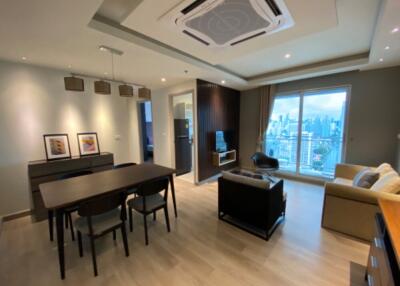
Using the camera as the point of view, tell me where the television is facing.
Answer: facing the viewer and to the right of the viewer

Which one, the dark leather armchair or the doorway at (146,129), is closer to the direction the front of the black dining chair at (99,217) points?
the doorway

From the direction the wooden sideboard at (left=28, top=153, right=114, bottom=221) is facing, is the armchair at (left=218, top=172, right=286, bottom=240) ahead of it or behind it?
ahead

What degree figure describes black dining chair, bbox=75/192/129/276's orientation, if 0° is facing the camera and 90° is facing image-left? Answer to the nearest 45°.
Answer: approximately 135°

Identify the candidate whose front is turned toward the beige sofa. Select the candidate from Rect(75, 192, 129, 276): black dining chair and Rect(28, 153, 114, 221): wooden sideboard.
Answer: the wooden sideboard

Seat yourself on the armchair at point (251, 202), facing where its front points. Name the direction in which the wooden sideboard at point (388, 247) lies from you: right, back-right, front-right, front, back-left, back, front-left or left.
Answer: right

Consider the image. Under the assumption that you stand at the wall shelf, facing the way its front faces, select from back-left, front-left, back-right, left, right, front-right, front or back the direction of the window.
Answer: front-left

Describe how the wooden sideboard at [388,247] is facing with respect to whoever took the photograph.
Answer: facing to the left of the viewer

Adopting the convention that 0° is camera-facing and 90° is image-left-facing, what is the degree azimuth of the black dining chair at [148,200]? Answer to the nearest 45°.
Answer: approximately 135°

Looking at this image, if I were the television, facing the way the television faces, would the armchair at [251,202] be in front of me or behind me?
in front
